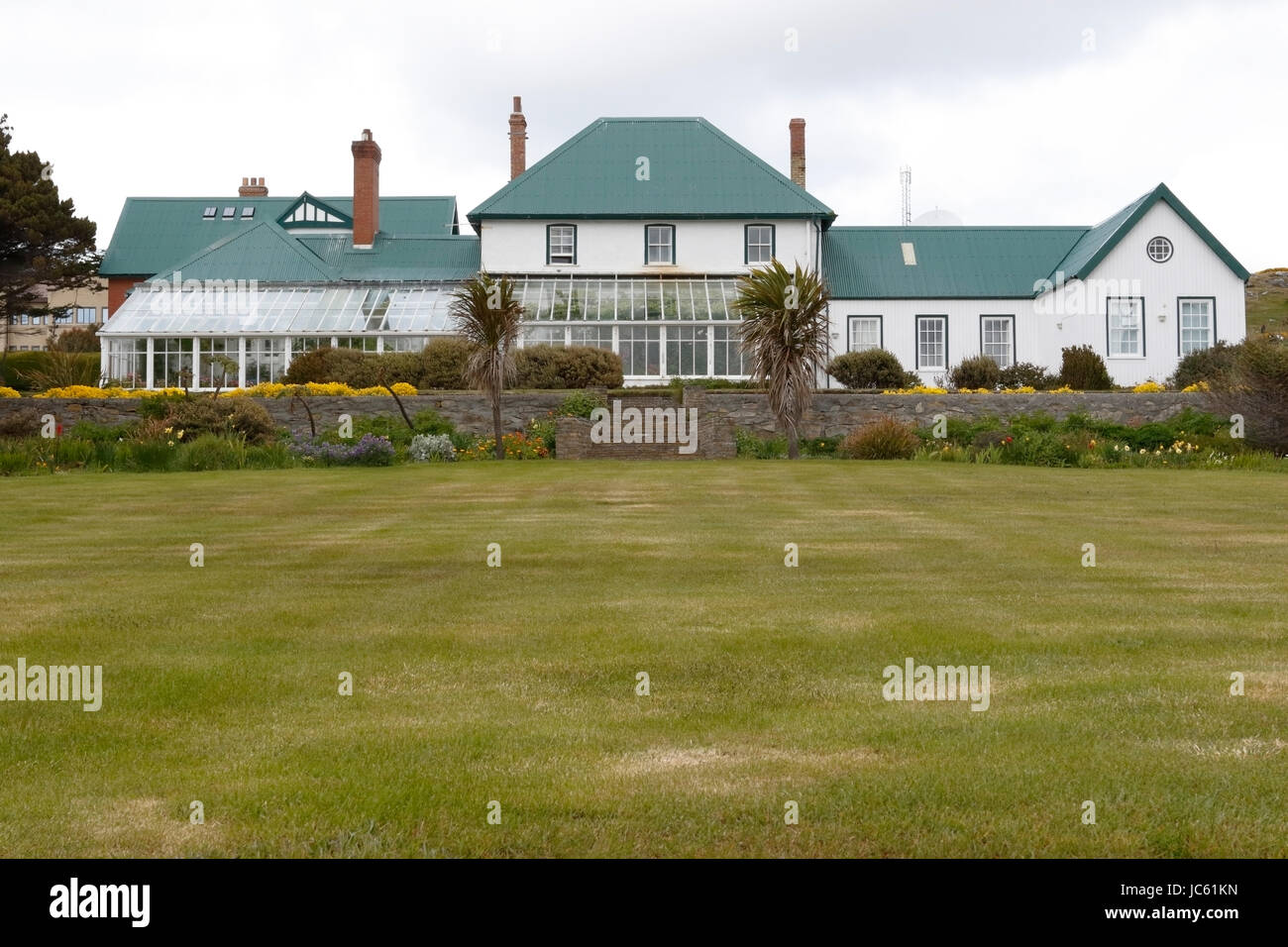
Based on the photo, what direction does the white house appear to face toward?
toward the camera

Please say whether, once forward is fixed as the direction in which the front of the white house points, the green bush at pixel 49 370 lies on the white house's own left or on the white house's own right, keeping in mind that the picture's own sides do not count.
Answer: on the white house's own right

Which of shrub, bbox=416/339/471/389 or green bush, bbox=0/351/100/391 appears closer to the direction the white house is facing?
the shrub

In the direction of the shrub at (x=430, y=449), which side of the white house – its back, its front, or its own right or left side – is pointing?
front

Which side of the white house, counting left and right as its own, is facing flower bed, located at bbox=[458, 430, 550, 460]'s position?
front

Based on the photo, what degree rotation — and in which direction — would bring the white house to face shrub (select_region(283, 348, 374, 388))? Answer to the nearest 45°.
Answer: approximately 45° to its right

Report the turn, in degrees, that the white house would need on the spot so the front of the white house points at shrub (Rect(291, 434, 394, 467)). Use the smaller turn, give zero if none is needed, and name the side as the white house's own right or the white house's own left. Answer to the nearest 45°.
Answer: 0° — it already faces it

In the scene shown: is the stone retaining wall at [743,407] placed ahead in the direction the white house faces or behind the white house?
ahead

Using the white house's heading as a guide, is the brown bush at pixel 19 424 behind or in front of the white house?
in front

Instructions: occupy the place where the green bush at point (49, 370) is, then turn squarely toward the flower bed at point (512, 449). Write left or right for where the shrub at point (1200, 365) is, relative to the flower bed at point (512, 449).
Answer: left

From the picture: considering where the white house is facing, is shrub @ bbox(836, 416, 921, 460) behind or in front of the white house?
in front
